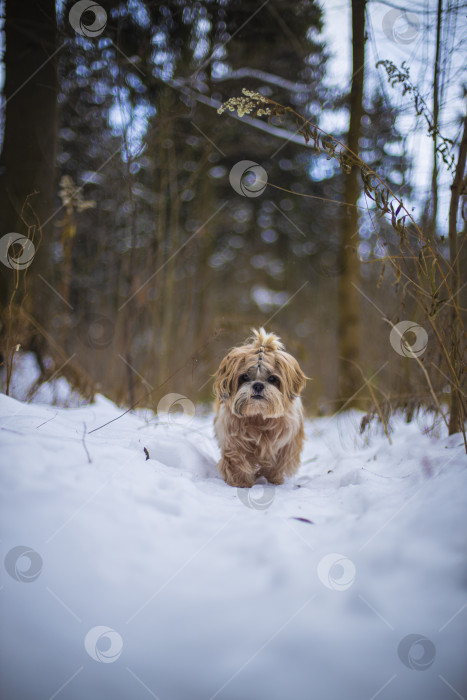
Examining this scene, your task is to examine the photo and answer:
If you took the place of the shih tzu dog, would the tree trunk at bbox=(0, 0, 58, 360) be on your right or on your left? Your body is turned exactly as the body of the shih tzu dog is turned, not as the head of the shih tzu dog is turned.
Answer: on your right

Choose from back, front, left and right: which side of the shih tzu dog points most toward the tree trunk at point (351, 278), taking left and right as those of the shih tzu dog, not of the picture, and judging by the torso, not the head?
back

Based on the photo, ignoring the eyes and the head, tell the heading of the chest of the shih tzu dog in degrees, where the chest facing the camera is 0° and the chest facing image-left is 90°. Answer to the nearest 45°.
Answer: approximately 0°
